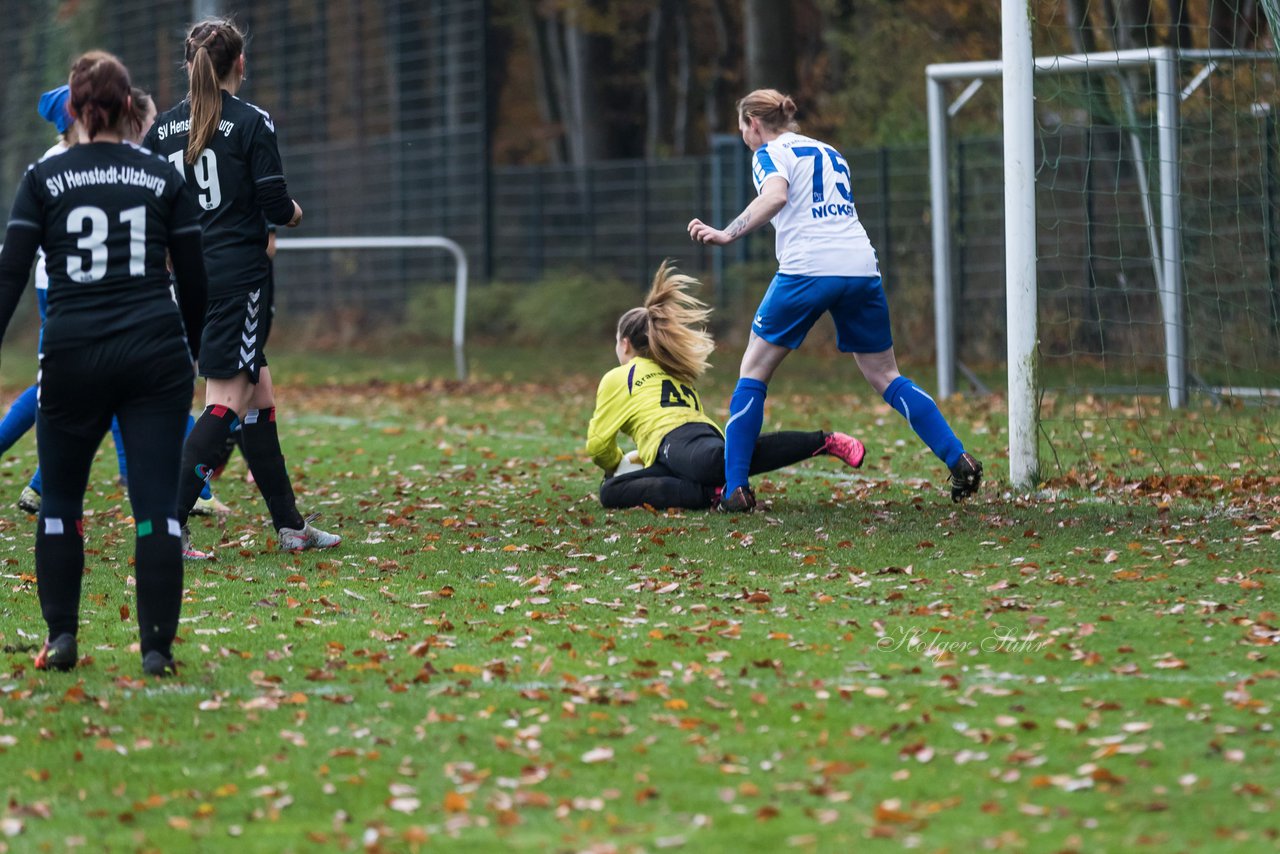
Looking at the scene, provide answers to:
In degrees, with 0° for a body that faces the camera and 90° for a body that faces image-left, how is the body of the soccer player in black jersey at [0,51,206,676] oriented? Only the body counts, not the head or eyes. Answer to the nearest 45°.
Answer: approximately 180°

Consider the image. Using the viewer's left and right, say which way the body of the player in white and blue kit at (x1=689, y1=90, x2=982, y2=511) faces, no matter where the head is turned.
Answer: facing away from the viewer and to the left of the viewer

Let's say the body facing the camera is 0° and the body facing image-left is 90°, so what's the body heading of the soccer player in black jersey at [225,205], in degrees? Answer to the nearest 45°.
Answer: approximately 225°

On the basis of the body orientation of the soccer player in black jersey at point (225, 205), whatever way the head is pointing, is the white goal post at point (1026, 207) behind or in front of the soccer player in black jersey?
in front

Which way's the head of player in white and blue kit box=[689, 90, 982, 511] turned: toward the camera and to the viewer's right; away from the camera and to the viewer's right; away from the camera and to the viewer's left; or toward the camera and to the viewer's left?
away from the camera and to the viewer's left

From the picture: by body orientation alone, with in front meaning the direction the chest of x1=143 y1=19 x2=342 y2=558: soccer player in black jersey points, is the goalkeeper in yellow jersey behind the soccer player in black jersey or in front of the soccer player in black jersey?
in front

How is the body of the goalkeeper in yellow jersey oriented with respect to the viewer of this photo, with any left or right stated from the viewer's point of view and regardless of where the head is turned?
facing away from the viewer and to the left of the viewer

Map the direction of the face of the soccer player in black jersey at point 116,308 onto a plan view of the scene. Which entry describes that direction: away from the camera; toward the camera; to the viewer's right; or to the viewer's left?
away from the camera

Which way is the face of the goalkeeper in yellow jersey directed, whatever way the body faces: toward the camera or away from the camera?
away from the camera

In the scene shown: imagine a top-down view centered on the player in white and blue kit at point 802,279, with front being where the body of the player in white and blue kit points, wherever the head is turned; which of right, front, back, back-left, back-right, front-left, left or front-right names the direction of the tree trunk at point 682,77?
front-right
